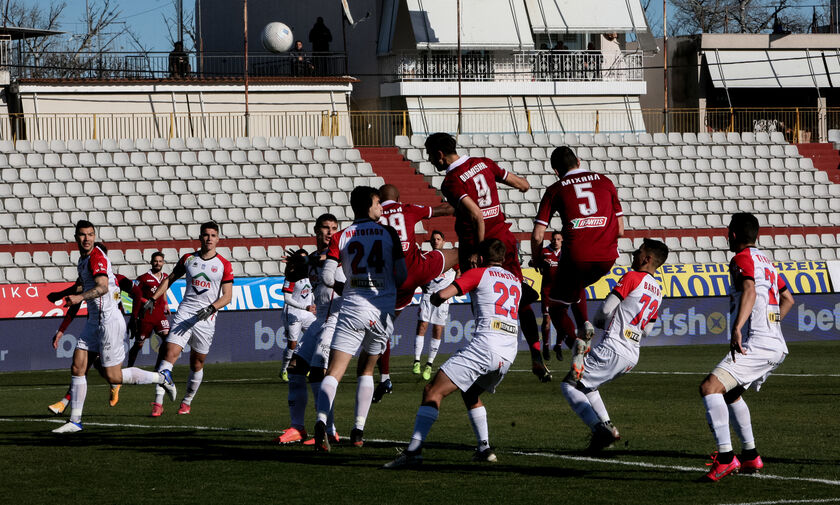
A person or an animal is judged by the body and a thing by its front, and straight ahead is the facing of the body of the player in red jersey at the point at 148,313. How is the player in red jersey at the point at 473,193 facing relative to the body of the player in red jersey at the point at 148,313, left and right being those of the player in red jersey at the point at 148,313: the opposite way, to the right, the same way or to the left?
the opposite way

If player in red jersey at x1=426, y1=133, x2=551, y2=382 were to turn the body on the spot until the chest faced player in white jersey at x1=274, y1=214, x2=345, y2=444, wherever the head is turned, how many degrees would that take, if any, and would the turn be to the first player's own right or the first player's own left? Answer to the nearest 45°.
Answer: approximately 45° to the first player's own left

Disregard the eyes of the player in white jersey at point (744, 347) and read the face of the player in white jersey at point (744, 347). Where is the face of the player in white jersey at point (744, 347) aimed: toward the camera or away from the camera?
away from the camera

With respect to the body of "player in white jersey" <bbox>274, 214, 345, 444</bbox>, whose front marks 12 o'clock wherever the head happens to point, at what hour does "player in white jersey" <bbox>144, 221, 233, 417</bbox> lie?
"player in white jersey" <bbox>144, 221, 233, 417</bbox> is roughly at 4 o'clock from "player in white jersey" <bbox>274, 214, 345, 444</bbox>.

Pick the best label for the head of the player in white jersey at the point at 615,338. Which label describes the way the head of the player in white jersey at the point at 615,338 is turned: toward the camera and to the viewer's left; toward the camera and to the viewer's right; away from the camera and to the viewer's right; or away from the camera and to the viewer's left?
away from the camera and to the viewer's left

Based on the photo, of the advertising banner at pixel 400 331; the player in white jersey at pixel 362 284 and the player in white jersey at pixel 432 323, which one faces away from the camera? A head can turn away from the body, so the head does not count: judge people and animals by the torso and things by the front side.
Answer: the player in white jersey at pixel 362 284

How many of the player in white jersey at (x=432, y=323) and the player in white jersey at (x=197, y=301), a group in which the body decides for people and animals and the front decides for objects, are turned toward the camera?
2

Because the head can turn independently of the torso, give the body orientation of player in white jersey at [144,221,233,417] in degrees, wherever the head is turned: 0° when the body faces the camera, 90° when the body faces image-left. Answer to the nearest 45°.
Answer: approximately 0°

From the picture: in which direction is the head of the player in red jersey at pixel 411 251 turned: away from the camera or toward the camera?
away from the camera

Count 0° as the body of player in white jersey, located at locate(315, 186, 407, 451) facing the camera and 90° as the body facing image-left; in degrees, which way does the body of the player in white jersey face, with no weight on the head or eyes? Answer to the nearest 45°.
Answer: approximately 180°

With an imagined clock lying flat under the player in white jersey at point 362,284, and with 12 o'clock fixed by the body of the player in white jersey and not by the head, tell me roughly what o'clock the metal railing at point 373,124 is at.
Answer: The metal railing is roughly at 12 o'clock from the player in white jersey.
